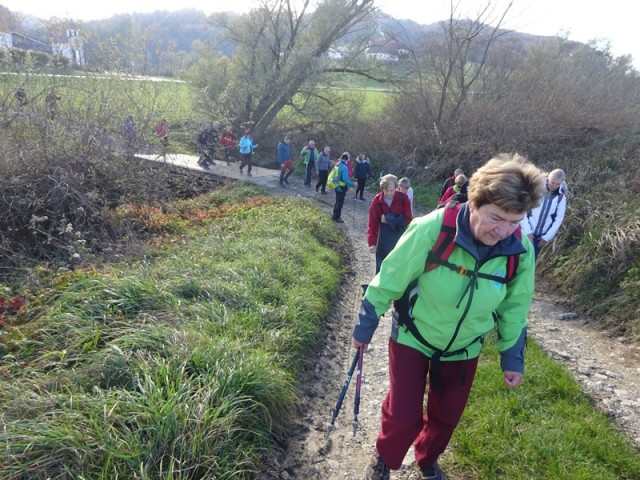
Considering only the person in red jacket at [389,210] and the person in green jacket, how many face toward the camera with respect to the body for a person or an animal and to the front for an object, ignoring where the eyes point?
2

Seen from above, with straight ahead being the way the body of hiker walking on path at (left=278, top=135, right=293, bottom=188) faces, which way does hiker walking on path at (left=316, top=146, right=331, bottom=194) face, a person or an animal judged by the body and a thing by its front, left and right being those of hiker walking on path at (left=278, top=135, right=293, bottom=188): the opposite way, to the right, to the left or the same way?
the same way

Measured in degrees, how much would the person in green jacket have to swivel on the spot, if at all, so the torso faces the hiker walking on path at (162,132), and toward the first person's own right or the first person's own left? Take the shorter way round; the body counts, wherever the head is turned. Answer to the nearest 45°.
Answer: approximately 135° to the first person's own right

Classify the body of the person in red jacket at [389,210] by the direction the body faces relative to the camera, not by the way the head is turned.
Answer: toward the camera

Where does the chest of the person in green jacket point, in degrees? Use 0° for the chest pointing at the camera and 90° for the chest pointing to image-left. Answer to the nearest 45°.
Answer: approximately 0°

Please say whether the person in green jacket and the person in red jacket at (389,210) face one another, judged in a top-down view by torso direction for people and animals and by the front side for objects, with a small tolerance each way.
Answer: no

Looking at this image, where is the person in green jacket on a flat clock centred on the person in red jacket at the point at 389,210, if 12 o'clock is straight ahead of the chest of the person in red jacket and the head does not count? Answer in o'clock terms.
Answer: The person in green jacket is roughly at 12 o'clock from the person in red jacket.

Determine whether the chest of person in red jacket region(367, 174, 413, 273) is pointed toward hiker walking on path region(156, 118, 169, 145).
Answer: no

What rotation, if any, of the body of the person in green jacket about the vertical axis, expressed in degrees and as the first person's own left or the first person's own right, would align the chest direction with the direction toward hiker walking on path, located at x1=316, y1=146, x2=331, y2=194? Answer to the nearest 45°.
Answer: approximately 180°

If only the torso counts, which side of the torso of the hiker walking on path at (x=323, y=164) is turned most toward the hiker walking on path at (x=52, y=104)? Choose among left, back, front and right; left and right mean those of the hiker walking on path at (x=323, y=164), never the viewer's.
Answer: right

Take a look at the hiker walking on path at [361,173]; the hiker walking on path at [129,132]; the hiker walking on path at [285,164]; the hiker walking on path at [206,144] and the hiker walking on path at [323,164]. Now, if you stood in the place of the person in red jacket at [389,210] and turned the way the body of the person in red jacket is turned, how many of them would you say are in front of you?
0

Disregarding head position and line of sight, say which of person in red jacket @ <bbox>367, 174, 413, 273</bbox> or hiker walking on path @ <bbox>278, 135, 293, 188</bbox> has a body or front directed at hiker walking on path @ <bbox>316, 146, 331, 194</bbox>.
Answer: hiker walking on path @ <bbox>278, 135, 293, 188</bbox>

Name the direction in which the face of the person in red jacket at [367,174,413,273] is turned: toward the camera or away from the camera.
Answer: toward the camera

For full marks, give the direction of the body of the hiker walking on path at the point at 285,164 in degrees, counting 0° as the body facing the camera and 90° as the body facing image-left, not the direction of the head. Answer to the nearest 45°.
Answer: approximately 315°
